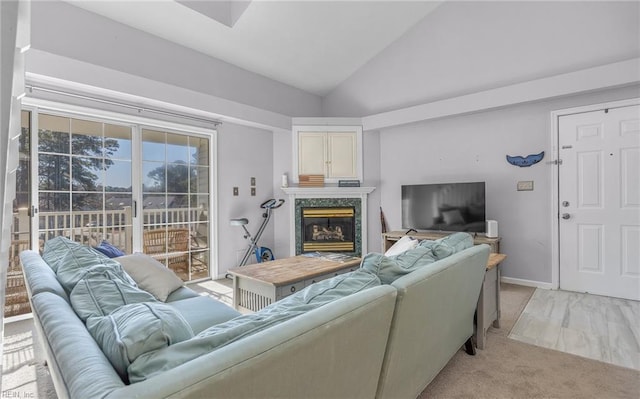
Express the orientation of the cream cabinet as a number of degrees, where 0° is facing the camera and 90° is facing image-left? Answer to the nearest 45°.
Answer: approximately 0°

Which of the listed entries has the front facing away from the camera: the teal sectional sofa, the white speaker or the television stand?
the teal sectional sofa

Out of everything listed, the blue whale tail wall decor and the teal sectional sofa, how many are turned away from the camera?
1

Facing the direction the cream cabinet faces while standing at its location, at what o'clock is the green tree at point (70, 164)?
The green tree is roughly at 4 o'clock from the cream cabinet.

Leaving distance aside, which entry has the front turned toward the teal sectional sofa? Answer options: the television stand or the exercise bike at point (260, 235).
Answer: the television stand

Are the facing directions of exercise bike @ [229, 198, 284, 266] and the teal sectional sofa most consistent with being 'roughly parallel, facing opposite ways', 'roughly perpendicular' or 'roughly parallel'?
roughly perpendicular

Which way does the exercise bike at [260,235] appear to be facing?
to the viewer's right

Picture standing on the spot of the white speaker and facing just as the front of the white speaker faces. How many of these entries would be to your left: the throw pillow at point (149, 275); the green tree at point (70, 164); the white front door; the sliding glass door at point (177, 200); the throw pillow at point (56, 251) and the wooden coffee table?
1

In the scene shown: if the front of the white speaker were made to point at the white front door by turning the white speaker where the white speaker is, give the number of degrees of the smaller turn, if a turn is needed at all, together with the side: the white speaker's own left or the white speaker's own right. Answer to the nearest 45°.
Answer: approximately 90° to the white speaker's own left

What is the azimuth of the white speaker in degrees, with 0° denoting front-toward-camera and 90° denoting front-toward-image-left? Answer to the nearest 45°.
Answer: approximately 0°

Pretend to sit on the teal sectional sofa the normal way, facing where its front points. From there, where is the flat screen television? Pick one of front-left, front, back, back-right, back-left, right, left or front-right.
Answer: front-right

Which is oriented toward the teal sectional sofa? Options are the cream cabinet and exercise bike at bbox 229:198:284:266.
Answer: the cream cabinet

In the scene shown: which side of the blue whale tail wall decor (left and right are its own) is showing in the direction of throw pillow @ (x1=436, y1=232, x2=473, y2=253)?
front

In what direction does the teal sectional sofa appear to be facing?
away from the camera

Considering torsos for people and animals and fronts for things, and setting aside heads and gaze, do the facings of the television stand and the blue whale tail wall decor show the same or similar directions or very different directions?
same or similar directions

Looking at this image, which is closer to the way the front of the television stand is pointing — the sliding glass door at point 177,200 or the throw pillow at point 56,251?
the throw pillow

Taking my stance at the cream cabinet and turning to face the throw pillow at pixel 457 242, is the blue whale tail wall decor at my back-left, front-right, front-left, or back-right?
front-left

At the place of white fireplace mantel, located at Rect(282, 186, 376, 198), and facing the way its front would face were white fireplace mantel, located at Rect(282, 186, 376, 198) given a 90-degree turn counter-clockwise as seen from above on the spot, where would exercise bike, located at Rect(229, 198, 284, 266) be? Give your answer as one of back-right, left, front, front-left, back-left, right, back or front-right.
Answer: back

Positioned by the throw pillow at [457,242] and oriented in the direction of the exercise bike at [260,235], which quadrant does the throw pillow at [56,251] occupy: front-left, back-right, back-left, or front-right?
front-left

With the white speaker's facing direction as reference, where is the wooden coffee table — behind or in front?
in front
